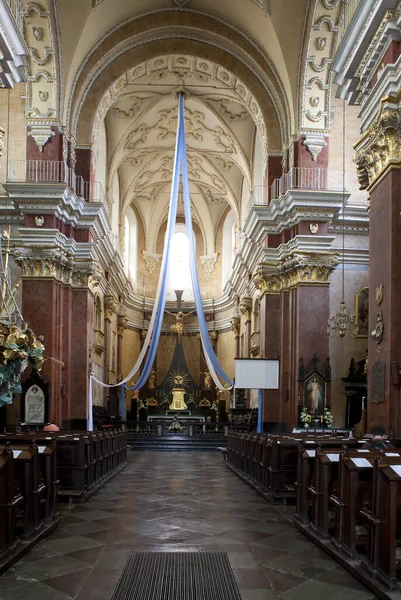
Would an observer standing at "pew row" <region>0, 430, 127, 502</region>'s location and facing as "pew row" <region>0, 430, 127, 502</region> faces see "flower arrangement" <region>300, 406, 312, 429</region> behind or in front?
in front

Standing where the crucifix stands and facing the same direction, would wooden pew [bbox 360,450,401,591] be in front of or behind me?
in front

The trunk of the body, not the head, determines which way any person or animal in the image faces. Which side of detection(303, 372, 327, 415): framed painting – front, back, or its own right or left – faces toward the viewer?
front

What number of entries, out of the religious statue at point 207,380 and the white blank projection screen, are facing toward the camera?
2

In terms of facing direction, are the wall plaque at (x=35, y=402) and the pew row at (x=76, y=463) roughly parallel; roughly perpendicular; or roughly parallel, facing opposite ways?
roughly parallel, facing opposite ways

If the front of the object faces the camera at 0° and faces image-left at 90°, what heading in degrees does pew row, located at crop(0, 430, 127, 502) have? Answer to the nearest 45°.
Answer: approximately 180°

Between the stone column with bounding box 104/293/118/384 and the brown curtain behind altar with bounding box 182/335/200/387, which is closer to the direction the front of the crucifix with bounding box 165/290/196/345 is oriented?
the stone column

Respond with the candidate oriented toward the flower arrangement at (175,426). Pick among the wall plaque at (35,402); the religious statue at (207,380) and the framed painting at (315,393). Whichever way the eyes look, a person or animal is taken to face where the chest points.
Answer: the religious statue

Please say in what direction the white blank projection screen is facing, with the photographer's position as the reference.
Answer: facing the viewer

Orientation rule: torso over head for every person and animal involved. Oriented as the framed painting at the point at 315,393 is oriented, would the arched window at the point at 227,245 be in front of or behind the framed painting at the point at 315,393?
behind

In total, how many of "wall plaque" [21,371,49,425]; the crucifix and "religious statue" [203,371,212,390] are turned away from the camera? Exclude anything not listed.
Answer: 0
